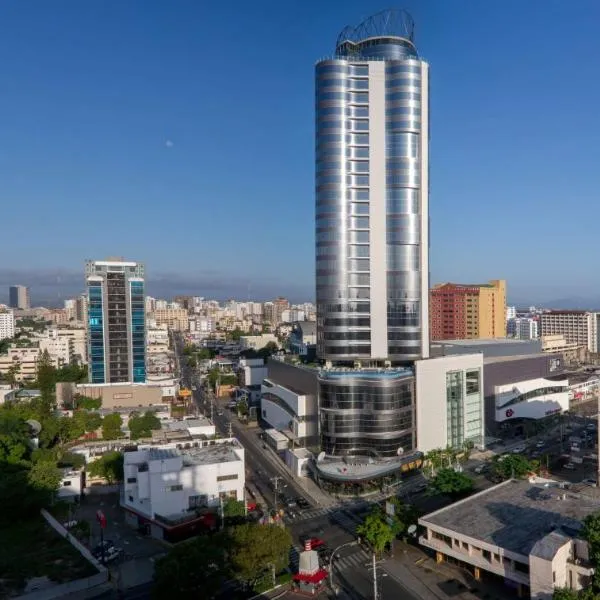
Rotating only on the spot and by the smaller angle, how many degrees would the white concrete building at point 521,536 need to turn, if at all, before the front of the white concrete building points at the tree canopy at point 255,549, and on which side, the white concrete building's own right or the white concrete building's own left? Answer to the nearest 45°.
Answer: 0° — it already faces it

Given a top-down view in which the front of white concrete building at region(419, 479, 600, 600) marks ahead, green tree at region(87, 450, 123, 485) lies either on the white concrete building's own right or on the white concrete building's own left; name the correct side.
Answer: on the white concrete building's own right

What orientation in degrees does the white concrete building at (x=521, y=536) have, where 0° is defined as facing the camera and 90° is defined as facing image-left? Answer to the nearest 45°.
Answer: approximately 45°

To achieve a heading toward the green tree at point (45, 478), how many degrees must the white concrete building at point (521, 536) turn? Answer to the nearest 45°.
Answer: approximately 45° to its right

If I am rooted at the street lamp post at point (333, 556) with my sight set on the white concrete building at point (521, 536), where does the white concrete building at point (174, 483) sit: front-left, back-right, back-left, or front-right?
back-left

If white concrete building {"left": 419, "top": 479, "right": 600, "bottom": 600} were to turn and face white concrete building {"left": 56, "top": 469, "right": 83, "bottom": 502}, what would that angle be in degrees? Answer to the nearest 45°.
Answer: approximately 45° to its right

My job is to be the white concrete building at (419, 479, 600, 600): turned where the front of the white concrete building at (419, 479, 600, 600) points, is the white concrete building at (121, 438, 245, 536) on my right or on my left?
on my right

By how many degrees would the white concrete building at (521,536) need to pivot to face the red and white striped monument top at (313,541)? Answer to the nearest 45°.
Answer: approximately 45° to its right

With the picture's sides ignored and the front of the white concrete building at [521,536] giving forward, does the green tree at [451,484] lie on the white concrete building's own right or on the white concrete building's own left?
on the white concrete building's own right

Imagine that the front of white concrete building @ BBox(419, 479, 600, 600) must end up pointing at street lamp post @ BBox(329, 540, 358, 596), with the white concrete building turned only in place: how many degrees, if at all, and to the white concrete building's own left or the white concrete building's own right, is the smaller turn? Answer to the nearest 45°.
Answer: approximately 45° to the white concrete building's own right

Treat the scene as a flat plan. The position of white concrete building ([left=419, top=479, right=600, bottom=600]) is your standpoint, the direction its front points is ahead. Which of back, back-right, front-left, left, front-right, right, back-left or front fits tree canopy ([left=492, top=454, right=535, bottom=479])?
back-right
